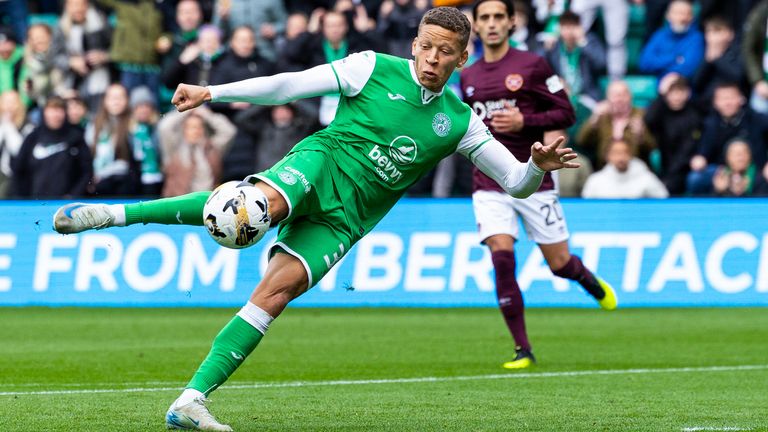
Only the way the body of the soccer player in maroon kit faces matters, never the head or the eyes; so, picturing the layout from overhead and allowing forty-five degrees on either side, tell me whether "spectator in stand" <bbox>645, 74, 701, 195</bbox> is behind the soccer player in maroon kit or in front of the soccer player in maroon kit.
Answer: behind

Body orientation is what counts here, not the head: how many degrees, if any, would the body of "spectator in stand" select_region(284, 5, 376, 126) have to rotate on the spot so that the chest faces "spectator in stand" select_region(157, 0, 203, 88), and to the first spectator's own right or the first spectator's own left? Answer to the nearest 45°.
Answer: approximately 135° to the first spectator's own right

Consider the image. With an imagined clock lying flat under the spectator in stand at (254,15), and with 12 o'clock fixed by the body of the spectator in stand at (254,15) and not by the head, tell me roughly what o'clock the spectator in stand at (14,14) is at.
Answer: the spectator in stand at (14,14) is roughly at 4 o'clock from the spectator in stand at (254,15).

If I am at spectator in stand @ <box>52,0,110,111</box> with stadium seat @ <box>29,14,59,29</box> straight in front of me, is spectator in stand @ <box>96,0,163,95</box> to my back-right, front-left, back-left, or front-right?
back-right

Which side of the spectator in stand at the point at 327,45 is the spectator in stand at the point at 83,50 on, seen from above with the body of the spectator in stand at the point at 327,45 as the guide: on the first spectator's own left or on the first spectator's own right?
on the first spectator's own right

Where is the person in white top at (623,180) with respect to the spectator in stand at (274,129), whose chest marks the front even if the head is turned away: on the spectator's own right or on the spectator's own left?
on the spectator's own left

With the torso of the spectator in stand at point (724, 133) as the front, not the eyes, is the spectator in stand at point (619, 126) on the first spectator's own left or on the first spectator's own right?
on the first spectator's own right

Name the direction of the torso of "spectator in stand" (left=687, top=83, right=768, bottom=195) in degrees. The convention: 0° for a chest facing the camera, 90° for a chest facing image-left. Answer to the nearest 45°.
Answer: approximately 0°

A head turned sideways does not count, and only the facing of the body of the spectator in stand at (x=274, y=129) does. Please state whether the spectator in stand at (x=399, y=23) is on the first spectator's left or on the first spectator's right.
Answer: on the first spectator's left
